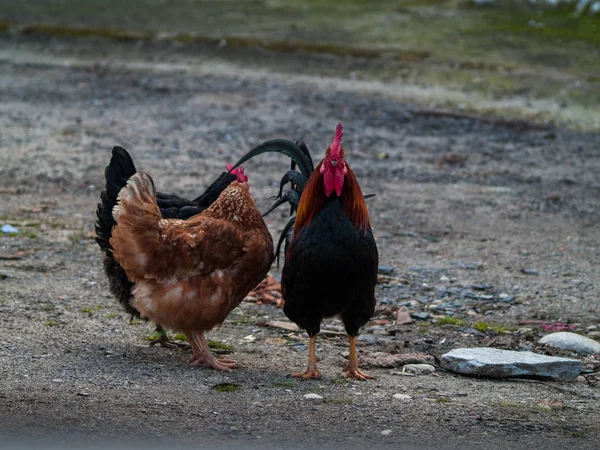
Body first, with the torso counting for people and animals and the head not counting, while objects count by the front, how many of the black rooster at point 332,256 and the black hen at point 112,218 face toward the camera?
1

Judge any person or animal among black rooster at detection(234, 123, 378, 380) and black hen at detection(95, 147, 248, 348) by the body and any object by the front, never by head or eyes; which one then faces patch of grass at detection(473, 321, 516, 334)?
black hen at detection(95, 147, 248, 348)

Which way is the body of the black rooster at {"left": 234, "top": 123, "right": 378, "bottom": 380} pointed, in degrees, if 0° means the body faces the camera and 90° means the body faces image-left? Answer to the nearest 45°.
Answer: approximately 0°

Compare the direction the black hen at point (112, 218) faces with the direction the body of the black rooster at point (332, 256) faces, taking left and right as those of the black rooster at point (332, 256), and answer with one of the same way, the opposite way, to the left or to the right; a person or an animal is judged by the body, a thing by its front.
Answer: to the left

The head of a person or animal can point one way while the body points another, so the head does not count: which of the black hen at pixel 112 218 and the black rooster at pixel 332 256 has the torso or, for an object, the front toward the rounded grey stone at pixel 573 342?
the black hen at pixel 112 218

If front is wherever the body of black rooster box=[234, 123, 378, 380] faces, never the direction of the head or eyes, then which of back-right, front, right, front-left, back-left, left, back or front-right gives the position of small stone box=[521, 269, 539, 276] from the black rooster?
back-left

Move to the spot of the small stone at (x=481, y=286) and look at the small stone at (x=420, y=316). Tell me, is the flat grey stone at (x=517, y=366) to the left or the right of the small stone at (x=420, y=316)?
left

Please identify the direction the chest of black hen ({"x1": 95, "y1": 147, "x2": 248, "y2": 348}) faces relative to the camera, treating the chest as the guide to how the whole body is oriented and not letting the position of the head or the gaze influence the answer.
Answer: to the viewer's right

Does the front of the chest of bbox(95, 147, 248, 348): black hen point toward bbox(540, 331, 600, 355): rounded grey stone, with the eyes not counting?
yes

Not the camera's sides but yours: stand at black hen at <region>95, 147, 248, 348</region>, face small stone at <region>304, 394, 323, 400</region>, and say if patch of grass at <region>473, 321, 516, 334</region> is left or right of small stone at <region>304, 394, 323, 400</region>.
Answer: left

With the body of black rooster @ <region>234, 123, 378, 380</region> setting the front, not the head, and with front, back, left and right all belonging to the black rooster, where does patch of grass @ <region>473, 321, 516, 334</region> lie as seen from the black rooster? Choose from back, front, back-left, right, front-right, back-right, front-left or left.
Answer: back-left

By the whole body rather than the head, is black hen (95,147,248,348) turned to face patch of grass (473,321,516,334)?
yes
